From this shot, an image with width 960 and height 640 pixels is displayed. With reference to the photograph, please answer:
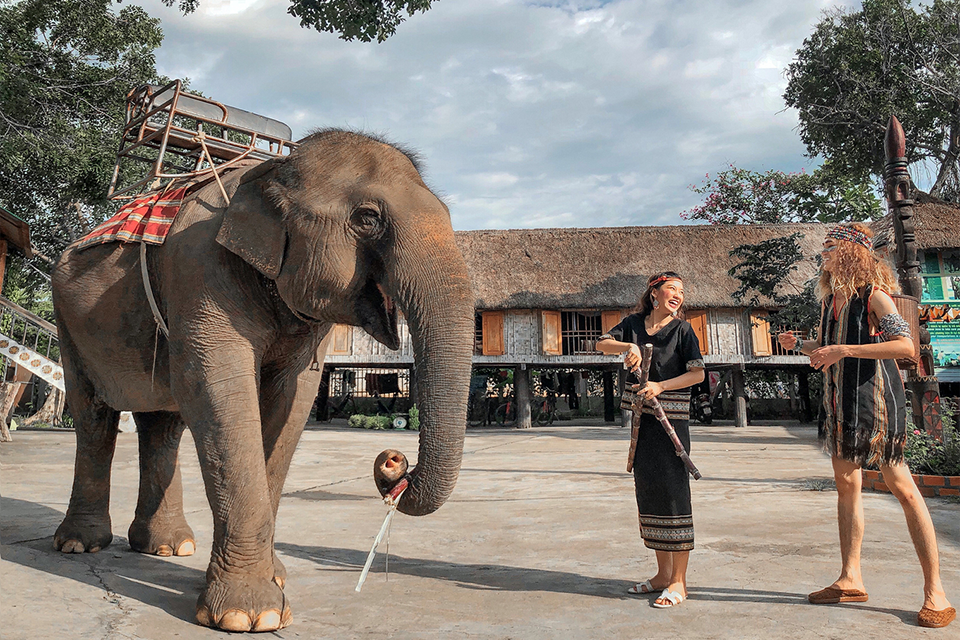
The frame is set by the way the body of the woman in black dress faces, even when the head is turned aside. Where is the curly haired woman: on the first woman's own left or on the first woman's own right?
on the first woman's own left

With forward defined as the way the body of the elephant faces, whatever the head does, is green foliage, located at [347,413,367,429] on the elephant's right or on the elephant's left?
on the elephant's left

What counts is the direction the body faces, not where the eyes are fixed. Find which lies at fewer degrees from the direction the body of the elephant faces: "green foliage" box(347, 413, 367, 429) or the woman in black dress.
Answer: the woman in black dress

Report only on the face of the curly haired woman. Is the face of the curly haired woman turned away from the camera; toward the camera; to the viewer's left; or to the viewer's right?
to the viewer's left

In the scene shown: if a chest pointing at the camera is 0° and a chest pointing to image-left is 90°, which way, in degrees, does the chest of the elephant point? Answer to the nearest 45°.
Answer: approximately 315°

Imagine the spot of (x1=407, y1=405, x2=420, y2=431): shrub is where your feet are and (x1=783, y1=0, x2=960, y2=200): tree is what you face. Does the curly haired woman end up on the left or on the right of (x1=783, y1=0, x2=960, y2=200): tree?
right

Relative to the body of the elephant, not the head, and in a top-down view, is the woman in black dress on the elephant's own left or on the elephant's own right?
on the elephant's own left

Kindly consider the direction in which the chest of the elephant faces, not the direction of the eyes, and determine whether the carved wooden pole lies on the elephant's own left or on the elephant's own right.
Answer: on the elephant's own left

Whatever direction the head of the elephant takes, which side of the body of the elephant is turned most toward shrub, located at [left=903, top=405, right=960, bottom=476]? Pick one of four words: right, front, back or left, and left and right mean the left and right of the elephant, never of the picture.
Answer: left

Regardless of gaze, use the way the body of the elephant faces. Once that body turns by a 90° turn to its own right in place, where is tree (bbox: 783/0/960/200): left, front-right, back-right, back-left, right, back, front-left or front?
back

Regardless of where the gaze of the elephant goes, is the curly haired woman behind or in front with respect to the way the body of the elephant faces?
in front
